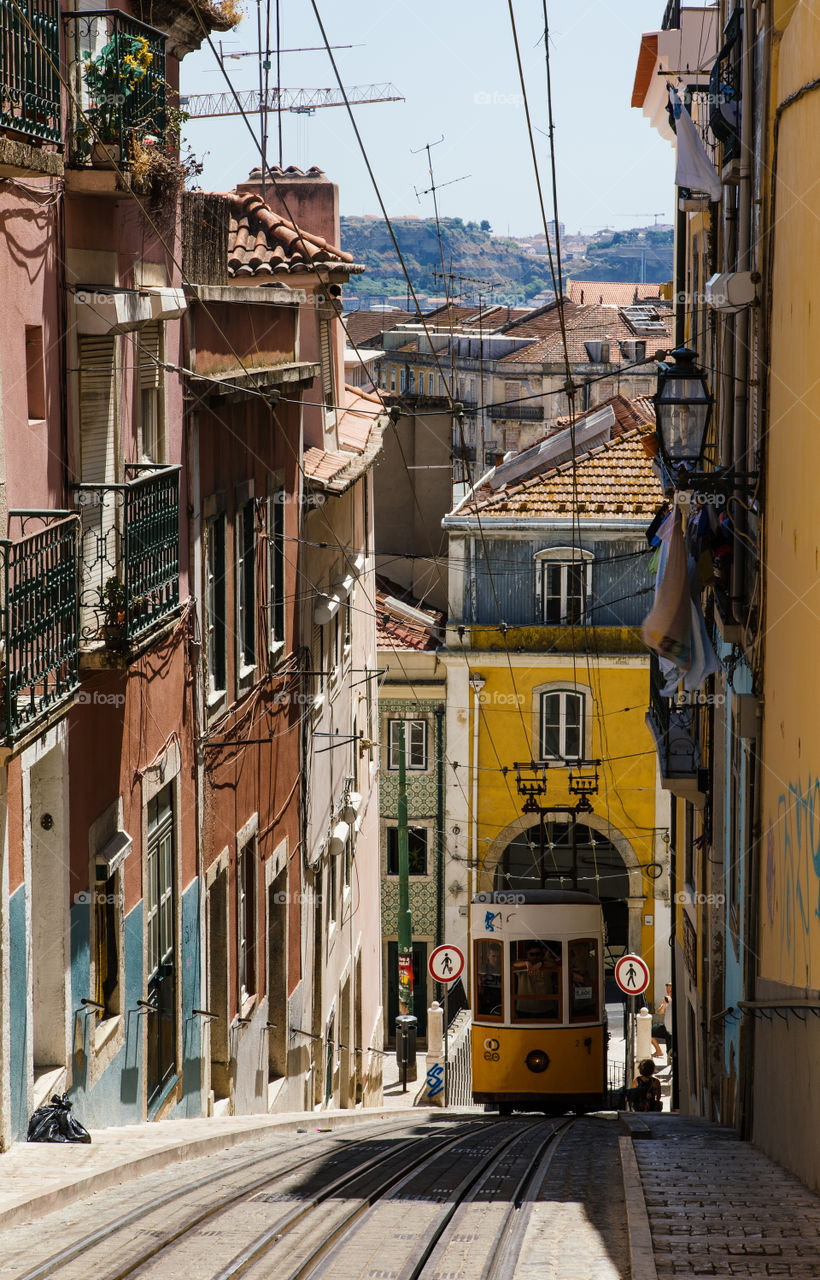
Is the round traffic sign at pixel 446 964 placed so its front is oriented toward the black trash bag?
yes

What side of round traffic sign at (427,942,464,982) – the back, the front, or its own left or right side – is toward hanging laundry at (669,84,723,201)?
front

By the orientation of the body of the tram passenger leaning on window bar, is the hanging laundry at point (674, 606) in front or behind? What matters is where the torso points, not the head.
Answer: in front

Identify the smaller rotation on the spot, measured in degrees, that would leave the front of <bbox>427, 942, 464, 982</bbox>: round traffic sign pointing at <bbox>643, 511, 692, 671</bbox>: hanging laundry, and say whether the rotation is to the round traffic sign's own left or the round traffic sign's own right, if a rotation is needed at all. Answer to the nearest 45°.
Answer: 0° — it already faces it

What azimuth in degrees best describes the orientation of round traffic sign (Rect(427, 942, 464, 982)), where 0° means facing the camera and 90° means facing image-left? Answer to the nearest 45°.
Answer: approximately 0°
